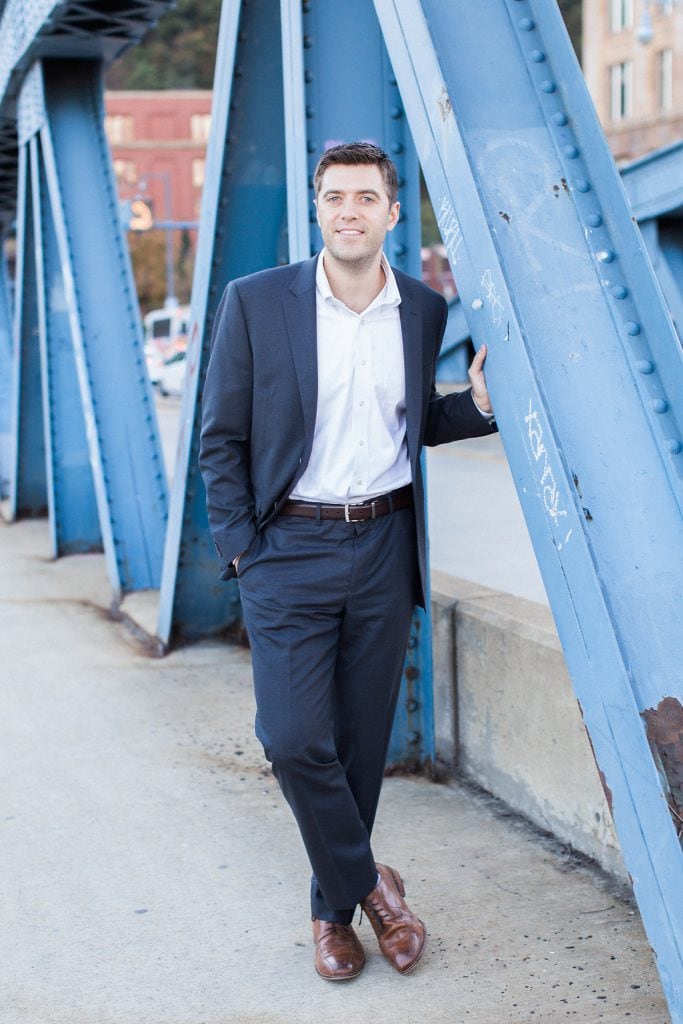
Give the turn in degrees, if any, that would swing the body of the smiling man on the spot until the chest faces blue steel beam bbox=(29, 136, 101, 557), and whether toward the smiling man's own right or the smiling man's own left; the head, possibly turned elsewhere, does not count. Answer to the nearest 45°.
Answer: approximately 180°

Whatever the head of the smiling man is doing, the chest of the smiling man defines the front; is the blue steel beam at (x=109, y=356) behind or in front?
behind

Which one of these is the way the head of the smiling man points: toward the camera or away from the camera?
toward the camera

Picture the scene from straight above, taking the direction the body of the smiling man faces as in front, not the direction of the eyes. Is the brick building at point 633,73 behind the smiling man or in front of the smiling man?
behind

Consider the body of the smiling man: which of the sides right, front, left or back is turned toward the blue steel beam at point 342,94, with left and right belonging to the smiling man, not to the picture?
back

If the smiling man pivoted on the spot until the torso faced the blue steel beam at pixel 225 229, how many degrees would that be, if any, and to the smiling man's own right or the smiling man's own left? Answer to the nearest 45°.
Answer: approximately 180°

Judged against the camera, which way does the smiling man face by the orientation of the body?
toward the camera

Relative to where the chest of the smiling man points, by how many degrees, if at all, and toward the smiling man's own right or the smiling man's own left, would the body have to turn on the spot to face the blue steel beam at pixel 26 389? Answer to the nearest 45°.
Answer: approximately 180°

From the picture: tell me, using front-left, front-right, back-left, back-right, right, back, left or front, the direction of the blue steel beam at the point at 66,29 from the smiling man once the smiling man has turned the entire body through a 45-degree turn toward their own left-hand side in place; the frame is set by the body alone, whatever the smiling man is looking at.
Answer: back-left
